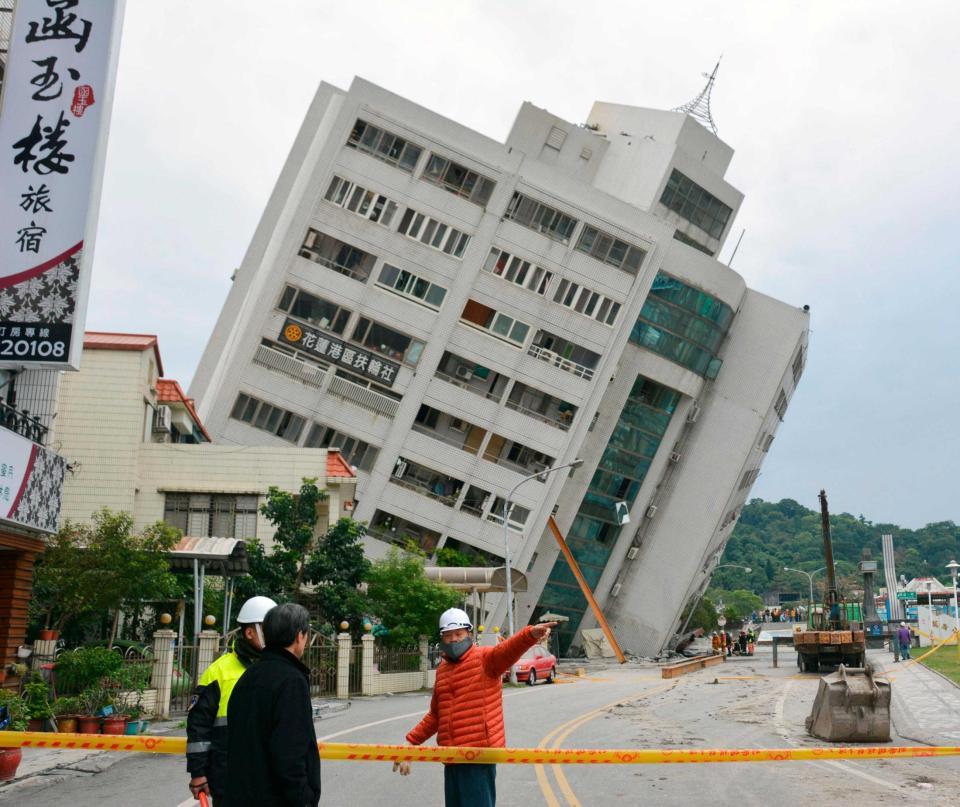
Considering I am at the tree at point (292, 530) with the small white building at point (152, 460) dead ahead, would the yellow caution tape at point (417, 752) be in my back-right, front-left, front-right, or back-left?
back-left

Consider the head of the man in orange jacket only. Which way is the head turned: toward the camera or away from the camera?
toward the camera

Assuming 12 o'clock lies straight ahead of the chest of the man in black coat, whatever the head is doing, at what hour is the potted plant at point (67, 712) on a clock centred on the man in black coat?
The potted plant is roughly at 10 o'clock from the man in black coat.

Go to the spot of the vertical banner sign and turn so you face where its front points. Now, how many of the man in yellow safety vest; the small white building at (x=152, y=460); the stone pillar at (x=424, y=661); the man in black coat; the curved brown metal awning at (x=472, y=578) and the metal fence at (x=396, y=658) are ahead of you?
2

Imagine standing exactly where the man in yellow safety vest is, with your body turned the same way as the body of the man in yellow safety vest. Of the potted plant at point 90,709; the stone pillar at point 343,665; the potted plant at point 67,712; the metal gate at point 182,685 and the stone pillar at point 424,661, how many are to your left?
5

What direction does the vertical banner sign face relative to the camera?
toward the camera

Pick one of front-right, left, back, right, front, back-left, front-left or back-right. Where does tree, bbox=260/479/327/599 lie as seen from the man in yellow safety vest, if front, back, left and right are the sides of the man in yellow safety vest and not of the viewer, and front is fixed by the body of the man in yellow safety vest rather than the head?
left

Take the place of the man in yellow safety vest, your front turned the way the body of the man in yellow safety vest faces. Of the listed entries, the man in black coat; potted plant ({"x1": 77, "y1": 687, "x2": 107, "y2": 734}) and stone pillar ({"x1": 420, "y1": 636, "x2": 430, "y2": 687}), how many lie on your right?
1

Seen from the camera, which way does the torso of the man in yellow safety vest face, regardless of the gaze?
to the viewer's right

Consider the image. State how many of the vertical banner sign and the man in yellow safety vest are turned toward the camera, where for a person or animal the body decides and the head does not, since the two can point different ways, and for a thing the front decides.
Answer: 1

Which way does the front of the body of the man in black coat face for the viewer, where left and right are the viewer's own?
facing away from the viewer and to the right of the viewer
